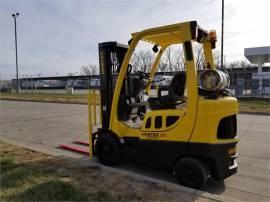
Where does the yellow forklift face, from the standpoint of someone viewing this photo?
facing away from the viewer and to the left of the viewer

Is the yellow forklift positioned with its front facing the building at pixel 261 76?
no
